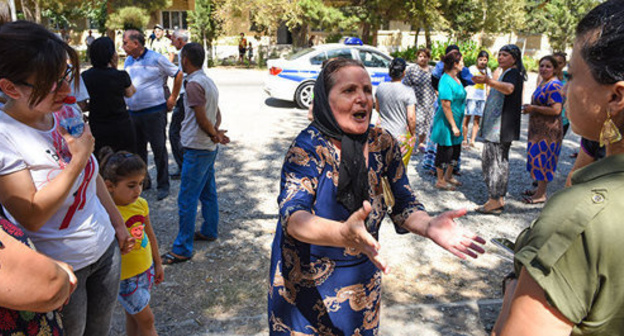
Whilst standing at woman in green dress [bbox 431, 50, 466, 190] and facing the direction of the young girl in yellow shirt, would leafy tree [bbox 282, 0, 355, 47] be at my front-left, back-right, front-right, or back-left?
back-right

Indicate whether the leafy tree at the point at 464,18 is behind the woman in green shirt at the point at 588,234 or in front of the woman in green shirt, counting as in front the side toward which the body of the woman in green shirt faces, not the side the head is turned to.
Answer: in front

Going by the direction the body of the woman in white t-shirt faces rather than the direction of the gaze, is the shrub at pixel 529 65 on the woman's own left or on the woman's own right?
on the woman's own left

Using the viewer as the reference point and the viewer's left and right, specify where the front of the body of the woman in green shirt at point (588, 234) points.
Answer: facing away from the viewer and to the left of the viewer

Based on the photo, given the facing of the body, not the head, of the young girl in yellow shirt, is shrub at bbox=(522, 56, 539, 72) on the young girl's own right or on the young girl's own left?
on the young girl's own left

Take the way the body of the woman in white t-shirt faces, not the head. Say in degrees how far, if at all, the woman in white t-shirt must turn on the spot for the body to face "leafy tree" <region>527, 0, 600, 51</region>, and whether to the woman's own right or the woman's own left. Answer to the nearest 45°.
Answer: approximately 90° to the woman's own left

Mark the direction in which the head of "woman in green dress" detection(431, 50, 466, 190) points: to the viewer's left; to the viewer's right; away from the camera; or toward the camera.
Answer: to the viewer's right

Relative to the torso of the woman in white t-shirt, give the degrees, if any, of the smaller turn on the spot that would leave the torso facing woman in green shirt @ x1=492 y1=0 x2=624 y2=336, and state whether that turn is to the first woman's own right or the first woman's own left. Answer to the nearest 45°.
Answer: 0° — they already face them
